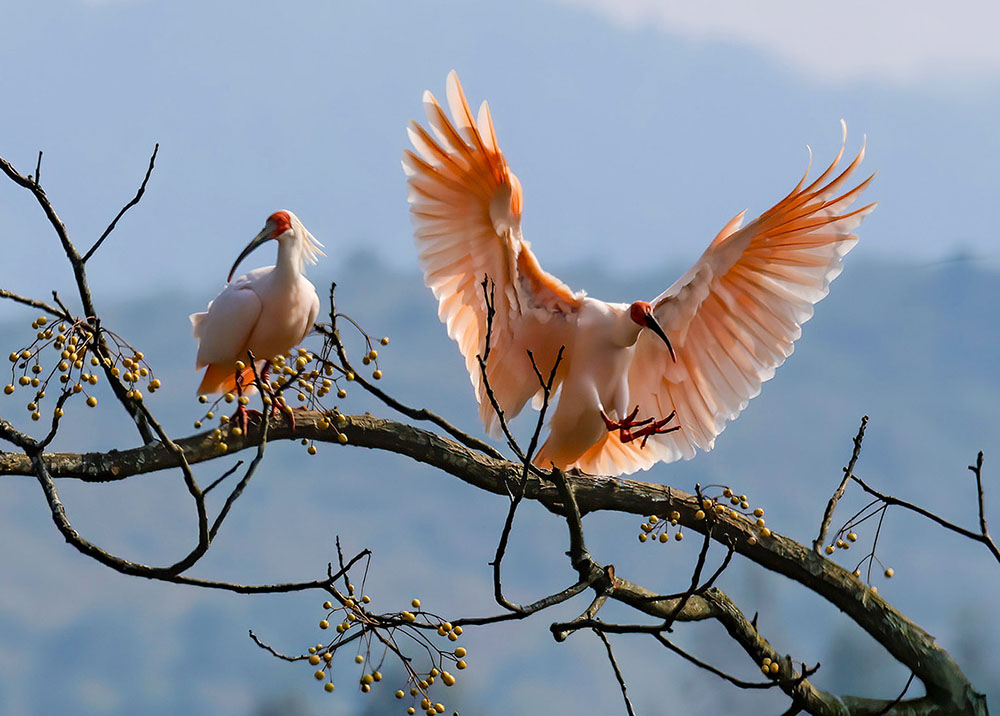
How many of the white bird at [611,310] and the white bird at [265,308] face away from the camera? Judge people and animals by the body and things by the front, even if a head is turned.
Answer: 0

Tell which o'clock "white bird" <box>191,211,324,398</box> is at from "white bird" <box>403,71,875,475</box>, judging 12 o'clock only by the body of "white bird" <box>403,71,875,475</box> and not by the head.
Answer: "white bird" <box>191,211,324,398</box> is roughly at 4 o'clock from "white bird" <box>403,71,875,475</box>.

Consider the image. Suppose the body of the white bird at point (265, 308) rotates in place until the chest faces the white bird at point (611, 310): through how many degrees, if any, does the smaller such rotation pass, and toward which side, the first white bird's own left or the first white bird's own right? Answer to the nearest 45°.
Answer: approximately 45° to the first white bird's own left

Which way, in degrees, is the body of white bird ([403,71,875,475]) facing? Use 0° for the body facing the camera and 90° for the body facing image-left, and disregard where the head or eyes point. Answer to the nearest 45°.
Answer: approximately 315°
